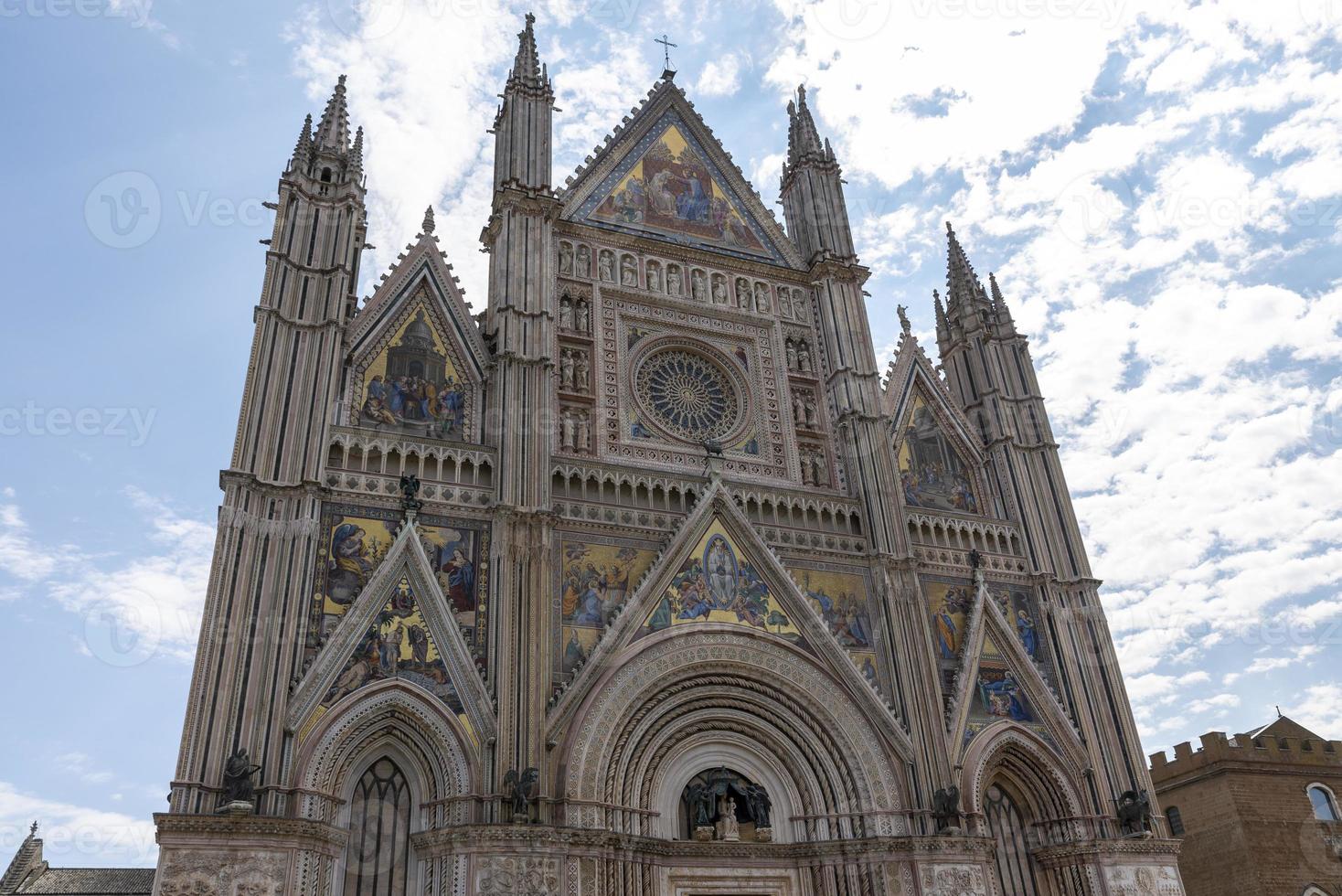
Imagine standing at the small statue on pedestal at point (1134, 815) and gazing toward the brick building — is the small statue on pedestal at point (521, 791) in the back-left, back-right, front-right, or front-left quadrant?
back-left

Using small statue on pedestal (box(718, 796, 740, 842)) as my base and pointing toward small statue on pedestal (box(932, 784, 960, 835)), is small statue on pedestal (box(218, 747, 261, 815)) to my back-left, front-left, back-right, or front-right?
back-right

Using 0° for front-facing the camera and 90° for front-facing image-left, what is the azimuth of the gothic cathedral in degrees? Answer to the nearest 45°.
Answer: approximately 0°

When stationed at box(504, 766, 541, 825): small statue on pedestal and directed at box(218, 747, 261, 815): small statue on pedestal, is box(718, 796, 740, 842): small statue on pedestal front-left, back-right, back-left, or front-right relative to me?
back-right

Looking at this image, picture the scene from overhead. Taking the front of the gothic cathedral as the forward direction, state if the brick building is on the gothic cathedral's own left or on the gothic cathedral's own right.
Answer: on the gothic cathedral's own left
